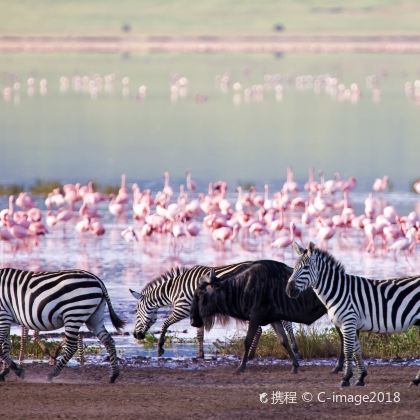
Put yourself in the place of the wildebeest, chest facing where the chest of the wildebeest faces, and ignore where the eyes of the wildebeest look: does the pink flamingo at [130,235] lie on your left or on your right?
on your right

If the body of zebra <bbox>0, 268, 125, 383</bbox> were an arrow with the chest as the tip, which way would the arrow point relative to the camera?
to the viewer's left

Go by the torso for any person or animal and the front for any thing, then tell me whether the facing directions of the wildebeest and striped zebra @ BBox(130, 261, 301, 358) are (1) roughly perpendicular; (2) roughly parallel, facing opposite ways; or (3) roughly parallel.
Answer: roughly parallel

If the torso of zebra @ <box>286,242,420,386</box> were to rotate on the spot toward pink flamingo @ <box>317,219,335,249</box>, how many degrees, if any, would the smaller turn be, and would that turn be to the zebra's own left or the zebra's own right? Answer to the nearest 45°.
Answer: approximately 90° to the zebra's own right

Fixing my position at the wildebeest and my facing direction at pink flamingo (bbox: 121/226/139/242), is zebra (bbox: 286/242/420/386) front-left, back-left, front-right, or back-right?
back-right

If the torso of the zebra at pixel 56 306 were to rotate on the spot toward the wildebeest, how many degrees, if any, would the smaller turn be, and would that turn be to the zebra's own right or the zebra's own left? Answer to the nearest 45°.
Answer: approximately 180°

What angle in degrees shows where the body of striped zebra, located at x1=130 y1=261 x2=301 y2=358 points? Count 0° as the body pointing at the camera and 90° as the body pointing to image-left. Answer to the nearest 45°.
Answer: approximately 90°

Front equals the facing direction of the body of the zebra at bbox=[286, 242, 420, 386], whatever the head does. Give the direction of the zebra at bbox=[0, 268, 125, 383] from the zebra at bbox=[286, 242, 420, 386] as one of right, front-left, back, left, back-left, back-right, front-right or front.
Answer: front

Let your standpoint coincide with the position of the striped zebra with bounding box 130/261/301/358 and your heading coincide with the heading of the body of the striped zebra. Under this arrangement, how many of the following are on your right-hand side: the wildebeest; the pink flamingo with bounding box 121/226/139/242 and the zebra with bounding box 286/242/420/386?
1

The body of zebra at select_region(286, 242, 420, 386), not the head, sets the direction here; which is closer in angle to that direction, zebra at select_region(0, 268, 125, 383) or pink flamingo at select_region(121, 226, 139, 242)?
the zebra

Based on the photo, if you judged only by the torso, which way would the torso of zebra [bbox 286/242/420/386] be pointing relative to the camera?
to the viewer's left

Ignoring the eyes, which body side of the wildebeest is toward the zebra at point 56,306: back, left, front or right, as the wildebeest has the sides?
front

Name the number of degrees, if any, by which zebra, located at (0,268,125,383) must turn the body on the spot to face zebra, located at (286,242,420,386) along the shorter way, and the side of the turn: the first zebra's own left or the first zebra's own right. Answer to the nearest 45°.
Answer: approximately 180°

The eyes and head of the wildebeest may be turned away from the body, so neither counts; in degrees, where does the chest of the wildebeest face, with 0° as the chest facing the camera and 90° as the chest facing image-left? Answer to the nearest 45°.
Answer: approximately 90°
